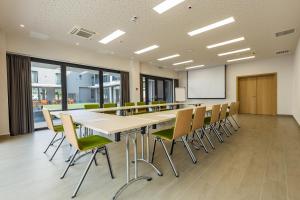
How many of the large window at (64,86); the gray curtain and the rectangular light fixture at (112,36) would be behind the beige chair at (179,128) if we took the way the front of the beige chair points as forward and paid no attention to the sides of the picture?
0

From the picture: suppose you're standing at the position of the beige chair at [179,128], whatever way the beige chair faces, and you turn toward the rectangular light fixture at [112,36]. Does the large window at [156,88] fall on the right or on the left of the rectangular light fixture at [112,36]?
right

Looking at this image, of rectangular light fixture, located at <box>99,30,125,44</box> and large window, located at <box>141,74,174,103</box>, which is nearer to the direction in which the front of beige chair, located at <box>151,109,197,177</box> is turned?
the rectangular light fixture

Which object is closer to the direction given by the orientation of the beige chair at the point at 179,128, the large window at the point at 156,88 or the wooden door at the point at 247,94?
the large window

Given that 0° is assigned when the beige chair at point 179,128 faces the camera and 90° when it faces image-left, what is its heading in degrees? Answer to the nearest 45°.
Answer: approximately 135°

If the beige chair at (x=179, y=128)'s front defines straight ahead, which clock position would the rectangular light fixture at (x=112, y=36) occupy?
The rectangular light fixture is roughly at 12 o'clock from the beige chair.

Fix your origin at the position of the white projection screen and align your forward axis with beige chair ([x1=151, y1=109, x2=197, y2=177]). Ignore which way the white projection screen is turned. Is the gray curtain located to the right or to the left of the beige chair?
right

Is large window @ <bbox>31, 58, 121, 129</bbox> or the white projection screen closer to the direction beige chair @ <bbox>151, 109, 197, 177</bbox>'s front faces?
the large window

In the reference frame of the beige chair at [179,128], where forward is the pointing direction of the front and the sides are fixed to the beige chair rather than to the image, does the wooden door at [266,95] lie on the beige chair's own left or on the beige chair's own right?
on the beige chair's own right

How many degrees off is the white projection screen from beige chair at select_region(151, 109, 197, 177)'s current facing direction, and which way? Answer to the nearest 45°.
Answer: approximately 45° to its right

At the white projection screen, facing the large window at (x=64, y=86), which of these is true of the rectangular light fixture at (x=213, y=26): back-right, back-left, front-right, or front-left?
front-left

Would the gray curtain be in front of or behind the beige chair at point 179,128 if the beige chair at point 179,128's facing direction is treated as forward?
in front

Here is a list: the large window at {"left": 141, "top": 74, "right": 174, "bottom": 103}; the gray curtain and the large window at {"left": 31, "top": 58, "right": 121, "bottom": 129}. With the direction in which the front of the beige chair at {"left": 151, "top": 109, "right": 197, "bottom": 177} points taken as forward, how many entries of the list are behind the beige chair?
0

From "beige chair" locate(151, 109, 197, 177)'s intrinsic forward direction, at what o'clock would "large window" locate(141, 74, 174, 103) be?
The large window is roughly at 1 o'clock from the beige chair.

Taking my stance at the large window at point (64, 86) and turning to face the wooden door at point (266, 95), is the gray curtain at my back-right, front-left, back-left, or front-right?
back-right

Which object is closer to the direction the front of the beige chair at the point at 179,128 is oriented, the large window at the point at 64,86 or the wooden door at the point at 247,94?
the large window
